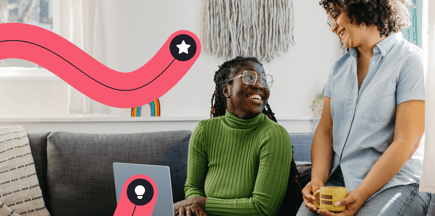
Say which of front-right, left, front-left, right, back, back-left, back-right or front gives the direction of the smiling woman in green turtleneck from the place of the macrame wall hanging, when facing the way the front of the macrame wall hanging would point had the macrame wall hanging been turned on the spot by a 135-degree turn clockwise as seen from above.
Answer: back-left

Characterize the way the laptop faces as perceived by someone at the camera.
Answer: facing away from the viewer

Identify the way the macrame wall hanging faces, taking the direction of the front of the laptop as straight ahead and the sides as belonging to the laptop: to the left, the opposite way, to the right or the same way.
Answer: the opposite way

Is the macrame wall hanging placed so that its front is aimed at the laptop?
yes

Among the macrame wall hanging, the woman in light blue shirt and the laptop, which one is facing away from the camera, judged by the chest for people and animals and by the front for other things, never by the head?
the laptop

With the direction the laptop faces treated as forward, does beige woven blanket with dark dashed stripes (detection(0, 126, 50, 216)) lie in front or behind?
in front

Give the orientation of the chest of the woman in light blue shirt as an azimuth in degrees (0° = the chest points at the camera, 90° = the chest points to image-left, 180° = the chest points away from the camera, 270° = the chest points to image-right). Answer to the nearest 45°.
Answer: approximately 45°

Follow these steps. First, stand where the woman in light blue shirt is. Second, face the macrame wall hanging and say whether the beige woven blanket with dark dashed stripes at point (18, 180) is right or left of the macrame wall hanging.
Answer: left

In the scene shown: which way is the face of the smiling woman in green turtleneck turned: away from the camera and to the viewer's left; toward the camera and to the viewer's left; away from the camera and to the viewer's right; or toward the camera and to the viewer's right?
toward the camera and to the viewer's right

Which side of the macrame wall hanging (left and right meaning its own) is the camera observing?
front

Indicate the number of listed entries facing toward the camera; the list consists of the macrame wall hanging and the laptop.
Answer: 1

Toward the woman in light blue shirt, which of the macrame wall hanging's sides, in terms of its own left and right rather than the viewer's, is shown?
front

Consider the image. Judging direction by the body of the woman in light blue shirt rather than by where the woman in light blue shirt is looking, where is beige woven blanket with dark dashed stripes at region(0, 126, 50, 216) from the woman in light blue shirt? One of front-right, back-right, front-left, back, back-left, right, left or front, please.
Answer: front-right
